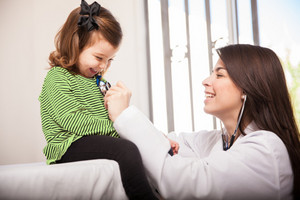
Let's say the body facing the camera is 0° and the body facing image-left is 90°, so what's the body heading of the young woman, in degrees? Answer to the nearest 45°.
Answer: approximately 90°

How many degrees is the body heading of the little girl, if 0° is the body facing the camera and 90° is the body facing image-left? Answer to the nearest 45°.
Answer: approximately 270°

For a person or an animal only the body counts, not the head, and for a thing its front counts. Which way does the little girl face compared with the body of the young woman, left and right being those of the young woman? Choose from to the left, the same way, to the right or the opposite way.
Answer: the opposite way

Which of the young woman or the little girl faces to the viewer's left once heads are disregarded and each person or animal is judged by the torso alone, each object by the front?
the young woman

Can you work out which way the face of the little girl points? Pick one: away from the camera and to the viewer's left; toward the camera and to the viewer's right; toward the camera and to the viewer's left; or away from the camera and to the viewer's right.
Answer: toward the camera and to the viewer's right

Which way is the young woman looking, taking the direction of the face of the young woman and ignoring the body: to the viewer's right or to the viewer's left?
to the viewer's left

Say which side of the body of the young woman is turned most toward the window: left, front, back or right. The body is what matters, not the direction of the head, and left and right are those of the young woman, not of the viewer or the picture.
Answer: right
